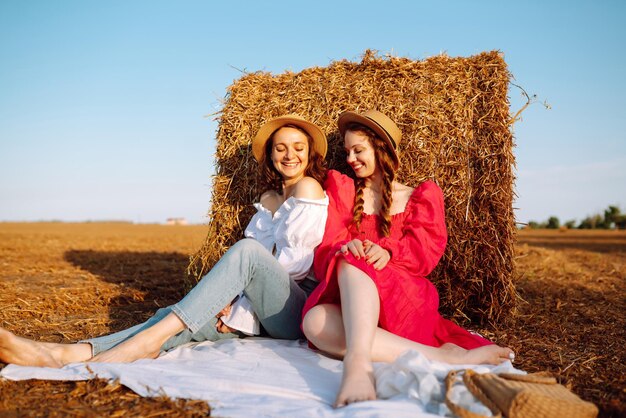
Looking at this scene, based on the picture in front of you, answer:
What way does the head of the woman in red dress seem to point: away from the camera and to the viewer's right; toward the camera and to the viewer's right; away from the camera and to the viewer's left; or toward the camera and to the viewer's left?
toward the camera and to the viewer's left

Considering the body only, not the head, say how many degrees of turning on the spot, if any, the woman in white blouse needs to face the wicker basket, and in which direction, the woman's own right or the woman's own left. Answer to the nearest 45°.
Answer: approximately 90° to the woman's own left

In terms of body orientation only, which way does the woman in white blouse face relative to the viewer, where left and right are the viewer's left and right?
facing the viewer and to the left of the viewer
